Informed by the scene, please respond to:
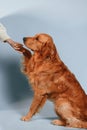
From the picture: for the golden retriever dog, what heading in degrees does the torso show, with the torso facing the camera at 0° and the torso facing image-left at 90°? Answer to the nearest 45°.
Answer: approximately 90°
